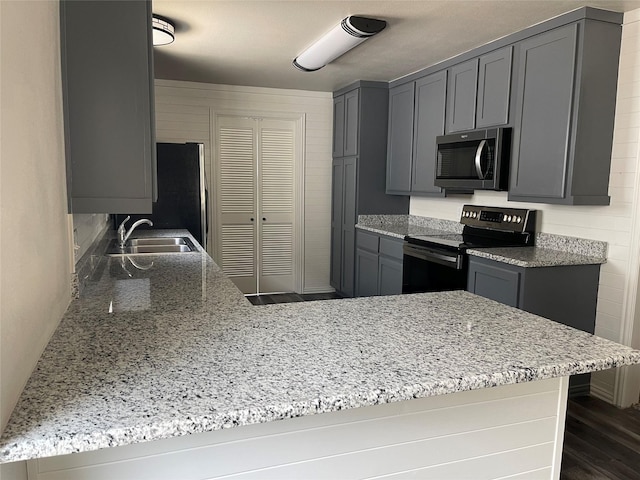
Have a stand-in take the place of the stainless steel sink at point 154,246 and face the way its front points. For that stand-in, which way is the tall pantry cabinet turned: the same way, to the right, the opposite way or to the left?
the opposite way

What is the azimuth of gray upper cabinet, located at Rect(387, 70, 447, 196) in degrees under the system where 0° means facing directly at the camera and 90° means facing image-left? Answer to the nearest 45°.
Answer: approximately 45°

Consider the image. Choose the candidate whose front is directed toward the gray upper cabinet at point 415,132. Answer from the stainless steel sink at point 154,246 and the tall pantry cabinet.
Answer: the stainless steel sink

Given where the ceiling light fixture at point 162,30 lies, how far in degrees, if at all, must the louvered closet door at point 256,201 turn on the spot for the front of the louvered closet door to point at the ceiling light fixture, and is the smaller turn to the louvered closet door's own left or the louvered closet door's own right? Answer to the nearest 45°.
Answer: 0° — it already faces it

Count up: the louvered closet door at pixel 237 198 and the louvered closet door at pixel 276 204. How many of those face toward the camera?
2

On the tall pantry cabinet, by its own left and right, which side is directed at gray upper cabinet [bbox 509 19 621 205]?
left

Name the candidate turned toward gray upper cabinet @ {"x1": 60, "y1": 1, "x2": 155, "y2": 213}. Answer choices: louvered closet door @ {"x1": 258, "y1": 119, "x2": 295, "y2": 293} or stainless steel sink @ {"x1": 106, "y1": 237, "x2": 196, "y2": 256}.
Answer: the louvered closet door

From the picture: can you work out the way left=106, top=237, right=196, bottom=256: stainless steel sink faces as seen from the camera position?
facing to the right of the viewer

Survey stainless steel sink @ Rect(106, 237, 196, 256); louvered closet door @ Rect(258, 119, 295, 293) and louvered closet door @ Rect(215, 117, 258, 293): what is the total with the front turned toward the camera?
2

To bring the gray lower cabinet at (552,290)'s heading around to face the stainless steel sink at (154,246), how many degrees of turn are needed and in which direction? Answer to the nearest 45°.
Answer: approximately 45° to its right
